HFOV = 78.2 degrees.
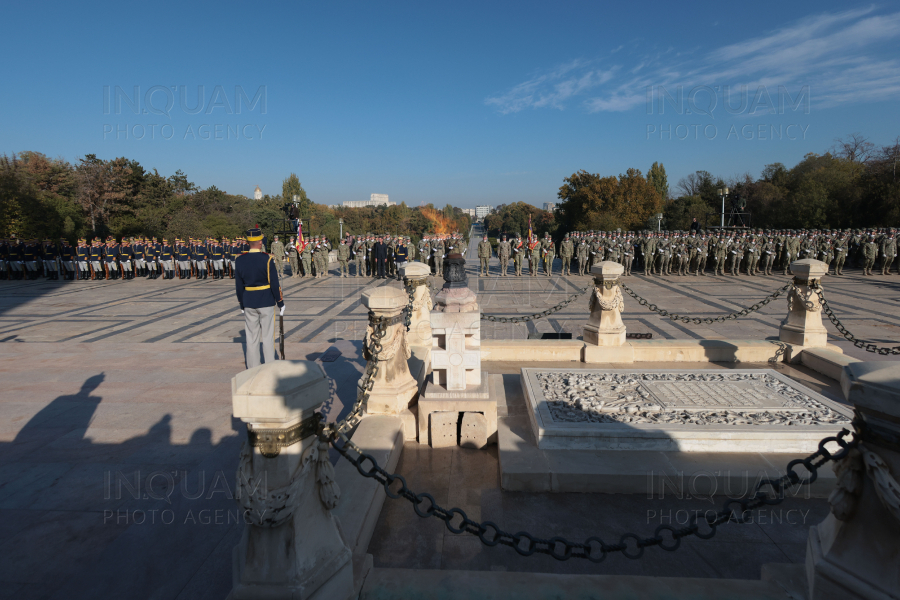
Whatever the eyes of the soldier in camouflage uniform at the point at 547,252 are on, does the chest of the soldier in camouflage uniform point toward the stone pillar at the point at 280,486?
yes

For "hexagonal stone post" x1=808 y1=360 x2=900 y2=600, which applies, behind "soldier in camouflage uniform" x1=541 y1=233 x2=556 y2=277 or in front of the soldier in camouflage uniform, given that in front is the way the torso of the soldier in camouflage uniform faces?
in front

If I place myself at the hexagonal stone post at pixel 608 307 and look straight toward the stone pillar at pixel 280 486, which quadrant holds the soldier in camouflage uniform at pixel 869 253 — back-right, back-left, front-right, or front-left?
back-left

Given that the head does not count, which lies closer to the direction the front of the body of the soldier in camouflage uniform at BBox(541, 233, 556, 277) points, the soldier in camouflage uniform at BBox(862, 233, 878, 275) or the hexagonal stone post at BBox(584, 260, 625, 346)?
the hexagonal stone post

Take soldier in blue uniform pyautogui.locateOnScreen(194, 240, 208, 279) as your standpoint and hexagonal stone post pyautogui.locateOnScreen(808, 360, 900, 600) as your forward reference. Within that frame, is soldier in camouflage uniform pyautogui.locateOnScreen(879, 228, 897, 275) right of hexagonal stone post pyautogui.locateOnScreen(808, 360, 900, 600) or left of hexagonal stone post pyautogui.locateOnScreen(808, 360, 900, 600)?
left

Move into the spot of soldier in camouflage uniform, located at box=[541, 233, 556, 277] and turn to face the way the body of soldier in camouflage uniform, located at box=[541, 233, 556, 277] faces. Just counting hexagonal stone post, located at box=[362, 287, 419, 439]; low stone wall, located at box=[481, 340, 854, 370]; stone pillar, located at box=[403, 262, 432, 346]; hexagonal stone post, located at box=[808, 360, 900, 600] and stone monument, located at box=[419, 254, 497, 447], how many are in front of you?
5

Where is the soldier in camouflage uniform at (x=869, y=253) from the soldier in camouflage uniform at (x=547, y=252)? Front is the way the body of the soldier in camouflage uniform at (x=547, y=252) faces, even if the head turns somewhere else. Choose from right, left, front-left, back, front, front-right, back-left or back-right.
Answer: left

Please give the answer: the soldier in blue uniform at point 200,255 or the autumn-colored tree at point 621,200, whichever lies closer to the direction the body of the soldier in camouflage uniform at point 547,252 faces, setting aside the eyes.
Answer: the soldier in blue uniform

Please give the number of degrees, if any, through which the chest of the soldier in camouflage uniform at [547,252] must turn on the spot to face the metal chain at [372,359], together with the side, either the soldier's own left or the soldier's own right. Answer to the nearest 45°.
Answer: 0° — they already face it

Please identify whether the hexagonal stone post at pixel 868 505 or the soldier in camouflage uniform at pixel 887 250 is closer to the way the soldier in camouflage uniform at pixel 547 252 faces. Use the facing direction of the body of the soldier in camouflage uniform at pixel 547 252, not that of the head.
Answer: the hexagonal stone post

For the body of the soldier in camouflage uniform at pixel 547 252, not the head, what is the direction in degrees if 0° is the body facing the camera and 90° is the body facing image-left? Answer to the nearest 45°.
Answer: approximately 0°

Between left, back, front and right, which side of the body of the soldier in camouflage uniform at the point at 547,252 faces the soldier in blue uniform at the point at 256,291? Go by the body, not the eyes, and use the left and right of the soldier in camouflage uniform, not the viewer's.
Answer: front

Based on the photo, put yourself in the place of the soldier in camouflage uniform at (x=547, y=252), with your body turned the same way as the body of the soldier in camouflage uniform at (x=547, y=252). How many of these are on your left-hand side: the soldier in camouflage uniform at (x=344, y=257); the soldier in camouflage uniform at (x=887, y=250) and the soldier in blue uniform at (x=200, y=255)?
1

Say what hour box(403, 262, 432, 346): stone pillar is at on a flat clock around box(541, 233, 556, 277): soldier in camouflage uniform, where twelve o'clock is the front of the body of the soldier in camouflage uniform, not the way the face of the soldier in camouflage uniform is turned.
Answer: The stone pillar is roughly at 12 o'clock from the soldier in camouflage uniform.

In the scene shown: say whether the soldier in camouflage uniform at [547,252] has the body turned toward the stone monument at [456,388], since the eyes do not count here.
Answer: yes

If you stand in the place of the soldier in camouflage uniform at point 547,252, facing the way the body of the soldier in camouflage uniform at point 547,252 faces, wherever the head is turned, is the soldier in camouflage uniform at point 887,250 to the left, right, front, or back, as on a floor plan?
left

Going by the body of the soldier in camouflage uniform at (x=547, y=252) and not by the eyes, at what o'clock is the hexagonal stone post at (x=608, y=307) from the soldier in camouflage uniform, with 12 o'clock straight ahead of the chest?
The hexagonal stone post is roughly at 12 o'clock from the soldier in camouflage uniform.
